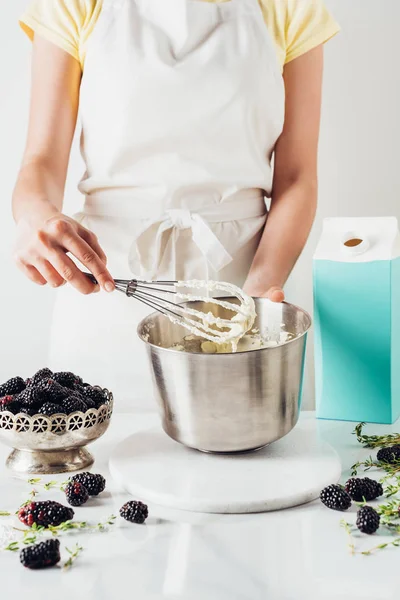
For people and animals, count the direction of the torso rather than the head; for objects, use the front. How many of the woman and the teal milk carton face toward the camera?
2

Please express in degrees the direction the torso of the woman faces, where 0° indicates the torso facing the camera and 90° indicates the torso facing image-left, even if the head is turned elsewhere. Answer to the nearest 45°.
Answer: approximately 0°

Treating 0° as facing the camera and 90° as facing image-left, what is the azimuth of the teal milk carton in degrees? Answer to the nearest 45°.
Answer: approximately 0°

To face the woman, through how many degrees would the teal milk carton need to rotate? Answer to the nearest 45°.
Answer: approximately 135° to its right

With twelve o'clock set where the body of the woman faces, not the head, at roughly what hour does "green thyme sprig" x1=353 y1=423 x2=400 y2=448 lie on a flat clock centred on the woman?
The green thyme sprig is roughly at 11 o'clock from the woman.

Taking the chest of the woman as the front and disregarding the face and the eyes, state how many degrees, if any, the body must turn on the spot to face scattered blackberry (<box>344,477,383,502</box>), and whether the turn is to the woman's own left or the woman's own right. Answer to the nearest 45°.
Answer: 0° — they already face it

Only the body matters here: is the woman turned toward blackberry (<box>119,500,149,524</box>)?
yes
